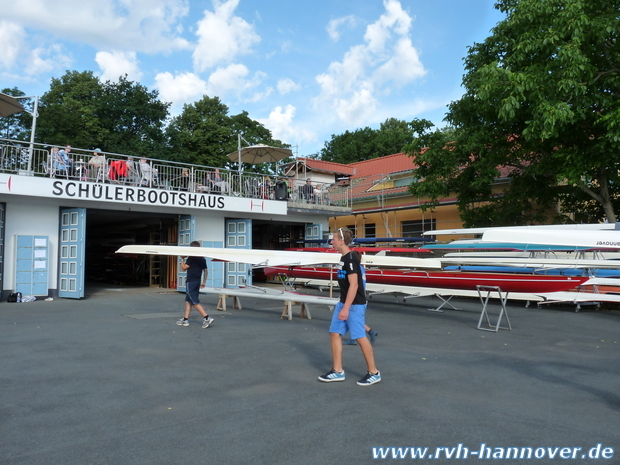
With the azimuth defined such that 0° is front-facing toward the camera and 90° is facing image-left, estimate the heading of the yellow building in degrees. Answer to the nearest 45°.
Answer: approximately 45°

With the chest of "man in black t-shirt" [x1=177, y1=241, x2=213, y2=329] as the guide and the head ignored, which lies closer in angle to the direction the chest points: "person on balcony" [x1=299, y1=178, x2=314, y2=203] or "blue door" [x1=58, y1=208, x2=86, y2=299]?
the blue door

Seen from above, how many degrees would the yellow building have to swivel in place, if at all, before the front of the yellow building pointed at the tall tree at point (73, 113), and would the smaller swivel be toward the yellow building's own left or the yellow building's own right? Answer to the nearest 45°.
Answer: approximately 45° to the yellow building's own right

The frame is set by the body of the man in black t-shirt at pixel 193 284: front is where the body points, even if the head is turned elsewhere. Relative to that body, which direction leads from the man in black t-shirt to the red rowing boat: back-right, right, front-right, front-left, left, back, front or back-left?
back-right

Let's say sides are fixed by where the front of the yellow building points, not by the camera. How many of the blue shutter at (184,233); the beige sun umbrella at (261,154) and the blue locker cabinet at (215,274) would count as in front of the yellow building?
3

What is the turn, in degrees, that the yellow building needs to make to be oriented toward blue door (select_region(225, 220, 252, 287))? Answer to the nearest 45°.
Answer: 0° — it already faces it

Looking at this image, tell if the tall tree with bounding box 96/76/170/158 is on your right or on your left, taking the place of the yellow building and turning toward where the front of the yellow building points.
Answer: on your right

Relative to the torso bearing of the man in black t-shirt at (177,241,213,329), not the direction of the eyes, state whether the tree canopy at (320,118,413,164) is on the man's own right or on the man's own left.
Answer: on the man's own right

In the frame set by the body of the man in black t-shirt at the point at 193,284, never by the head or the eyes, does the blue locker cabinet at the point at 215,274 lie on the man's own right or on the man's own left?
on the man's own right

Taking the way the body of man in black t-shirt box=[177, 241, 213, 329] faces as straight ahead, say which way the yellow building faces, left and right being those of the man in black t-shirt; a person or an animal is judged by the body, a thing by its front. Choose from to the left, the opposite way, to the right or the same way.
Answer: to the left

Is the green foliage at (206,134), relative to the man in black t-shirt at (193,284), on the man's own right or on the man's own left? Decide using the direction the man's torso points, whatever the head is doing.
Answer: on the man's own right

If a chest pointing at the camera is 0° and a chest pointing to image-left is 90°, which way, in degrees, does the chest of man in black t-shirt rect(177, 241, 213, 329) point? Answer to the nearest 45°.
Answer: approximately 135°
